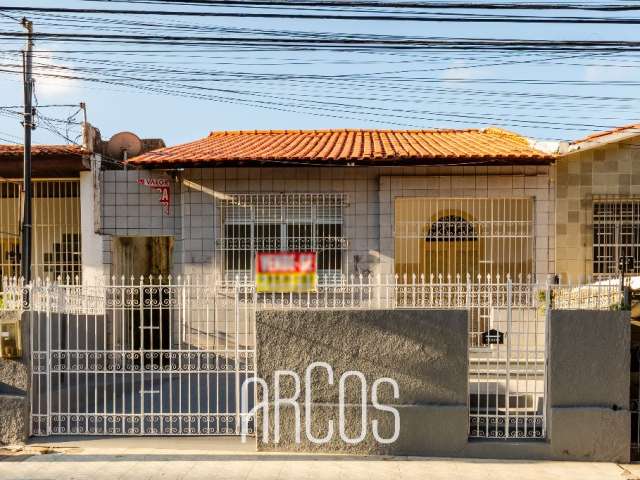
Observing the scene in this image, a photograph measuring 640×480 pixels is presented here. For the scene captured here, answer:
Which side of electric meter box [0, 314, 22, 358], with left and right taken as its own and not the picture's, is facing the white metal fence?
left

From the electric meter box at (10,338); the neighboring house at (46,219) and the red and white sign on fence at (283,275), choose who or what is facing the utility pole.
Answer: the neighboring house

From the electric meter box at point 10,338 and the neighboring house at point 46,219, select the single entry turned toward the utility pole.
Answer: the neighboring house

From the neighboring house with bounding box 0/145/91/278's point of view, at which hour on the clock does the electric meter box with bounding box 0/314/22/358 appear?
The electric meter box is roughly at 12 o'clock from the neighboring house.

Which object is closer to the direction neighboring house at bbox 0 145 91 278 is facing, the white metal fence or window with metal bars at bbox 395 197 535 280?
the white metal fence

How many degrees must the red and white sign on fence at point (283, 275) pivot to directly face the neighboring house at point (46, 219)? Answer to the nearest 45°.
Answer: approximately 135° to its right

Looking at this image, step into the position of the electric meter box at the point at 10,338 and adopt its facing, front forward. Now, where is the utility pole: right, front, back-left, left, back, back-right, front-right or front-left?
back

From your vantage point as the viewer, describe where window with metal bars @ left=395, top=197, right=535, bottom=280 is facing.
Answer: facing the viewer

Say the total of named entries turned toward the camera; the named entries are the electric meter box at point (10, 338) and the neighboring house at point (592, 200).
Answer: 2

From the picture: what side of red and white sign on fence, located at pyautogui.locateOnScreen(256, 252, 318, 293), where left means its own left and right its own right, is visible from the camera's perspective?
front

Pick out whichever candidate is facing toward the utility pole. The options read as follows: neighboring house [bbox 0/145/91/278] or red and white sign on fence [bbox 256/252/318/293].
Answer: the neighboring house
